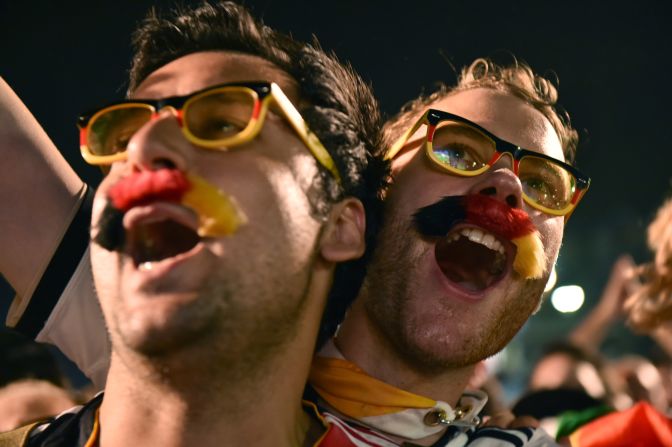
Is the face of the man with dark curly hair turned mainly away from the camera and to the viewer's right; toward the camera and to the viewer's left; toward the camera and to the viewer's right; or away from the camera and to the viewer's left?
toward the camera and to the viewer's left

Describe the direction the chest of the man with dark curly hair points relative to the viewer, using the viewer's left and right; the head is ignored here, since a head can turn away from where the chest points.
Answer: facing the viewer and to the left of the viewer
